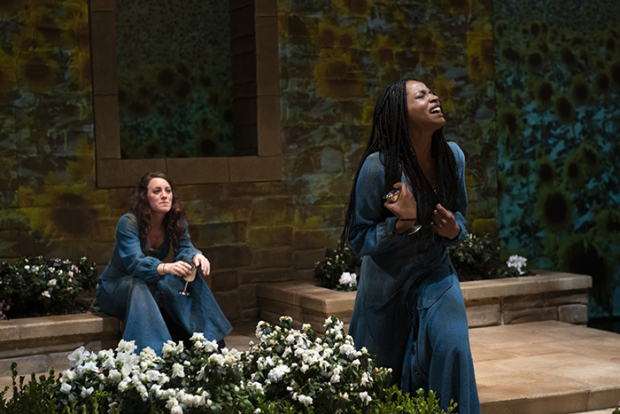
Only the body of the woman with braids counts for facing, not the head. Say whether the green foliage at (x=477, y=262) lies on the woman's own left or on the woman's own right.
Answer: on the woman's own left

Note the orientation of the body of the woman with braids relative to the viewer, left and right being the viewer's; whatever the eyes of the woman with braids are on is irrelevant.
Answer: facing the viewer and to the right of the viewer

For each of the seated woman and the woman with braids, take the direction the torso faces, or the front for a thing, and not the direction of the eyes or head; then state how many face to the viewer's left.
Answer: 0

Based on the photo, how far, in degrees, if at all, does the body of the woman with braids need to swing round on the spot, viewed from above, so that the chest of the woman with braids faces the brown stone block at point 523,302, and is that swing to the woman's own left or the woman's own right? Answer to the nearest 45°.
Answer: approximately 135° to the woman's own left

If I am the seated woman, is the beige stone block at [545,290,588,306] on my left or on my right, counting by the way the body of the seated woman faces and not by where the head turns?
on my left

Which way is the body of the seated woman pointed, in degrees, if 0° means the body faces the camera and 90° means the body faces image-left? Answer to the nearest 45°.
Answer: approximately 315°

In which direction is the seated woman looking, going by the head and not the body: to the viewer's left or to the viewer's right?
to the viewer's right

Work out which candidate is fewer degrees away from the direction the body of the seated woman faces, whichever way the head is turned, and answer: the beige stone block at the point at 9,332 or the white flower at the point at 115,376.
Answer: the white flower

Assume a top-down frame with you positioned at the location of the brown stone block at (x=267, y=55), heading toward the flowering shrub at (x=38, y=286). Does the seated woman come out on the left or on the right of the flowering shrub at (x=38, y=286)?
left

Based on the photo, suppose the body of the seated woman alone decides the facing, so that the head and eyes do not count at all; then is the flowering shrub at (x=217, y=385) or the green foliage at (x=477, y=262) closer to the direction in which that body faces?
the flowering shrub

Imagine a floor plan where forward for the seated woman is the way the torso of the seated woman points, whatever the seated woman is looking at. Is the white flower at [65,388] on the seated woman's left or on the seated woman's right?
on the seated woman's right
